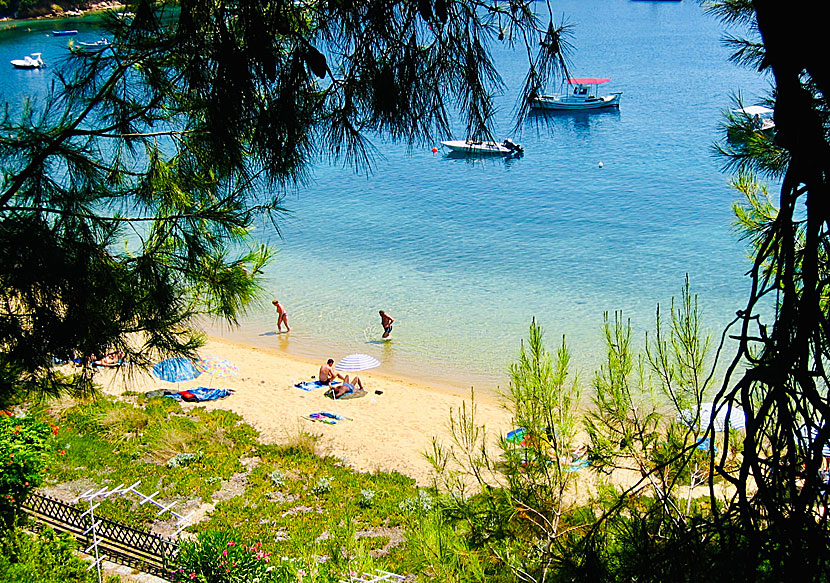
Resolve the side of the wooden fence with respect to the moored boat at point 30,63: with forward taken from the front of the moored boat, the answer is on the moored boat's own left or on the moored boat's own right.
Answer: on the moored boat's own left

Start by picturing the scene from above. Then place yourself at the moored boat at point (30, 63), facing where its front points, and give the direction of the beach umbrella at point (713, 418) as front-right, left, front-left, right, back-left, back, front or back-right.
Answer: left

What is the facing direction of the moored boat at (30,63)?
to the viewer's left

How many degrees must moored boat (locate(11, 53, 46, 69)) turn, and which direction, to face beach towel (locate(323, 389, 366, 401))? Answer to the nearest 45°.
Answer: approximately 90° to its left

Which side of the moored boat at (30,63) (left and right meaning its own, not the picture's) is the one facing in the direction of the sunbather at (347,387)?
left

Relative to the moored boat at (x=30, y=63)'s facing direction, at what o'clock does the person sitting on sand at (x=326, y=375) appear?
The person sitting on sand is roughly at 9 o'clock from the moored boat.

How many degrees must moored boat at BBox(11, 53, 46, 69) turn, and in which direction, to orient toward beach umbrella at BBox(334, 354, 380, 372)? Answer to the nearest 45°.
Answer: approximately 90° to its left

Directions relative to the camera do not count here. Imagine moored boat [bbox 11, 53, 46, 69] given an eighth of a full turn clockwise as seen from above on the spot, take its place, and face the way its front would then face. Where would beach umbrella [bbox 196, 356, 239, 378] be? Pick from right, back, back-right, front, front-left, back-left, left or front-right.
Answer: back-left

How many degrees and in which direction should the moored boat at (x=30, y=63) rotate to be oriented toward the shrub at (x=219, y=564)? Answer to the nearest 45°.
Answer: approximately 90° to its left
